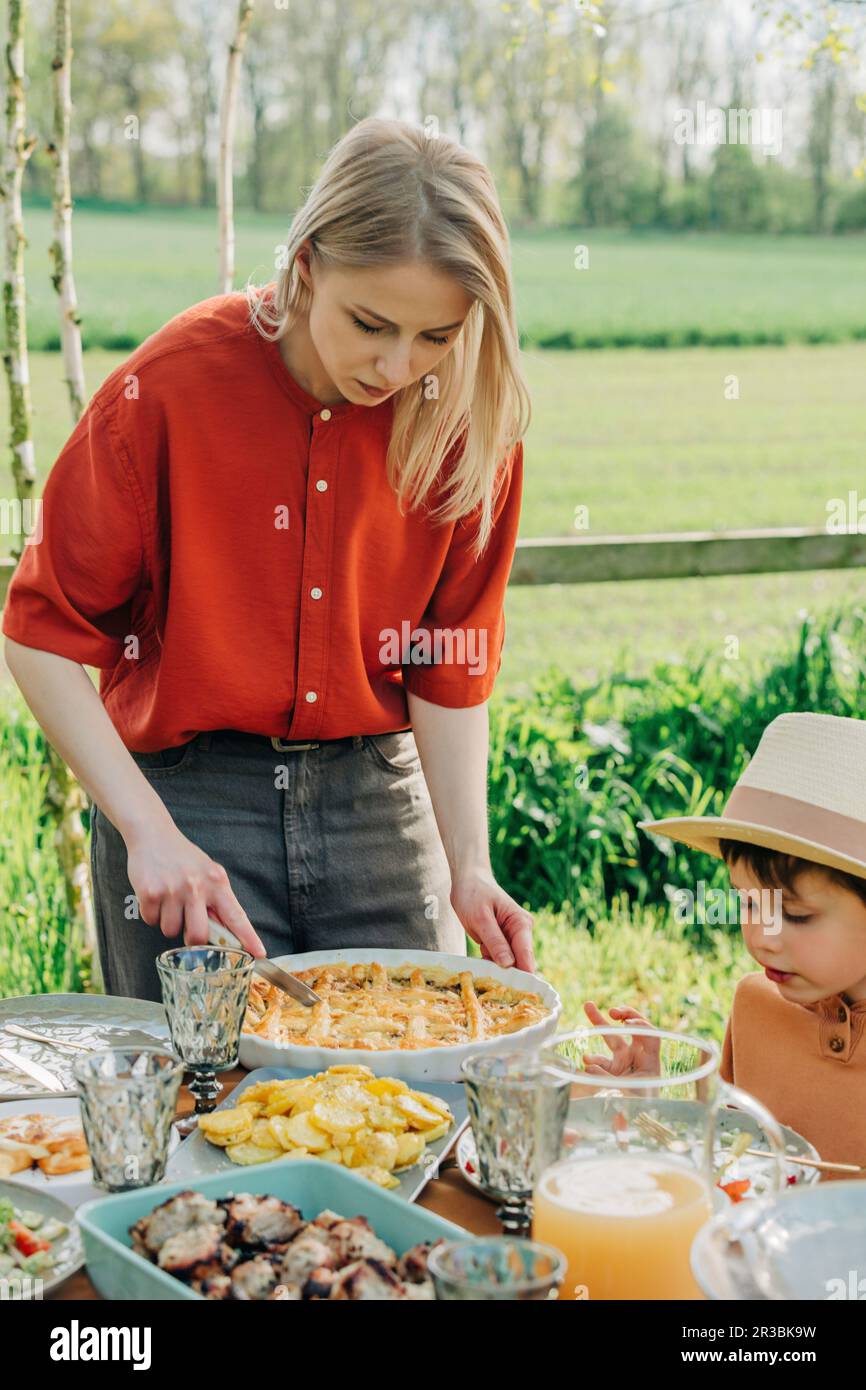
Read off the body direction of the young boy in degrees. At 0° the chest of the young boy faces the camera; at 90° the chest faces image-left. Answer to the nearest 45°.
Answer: approximately 45°

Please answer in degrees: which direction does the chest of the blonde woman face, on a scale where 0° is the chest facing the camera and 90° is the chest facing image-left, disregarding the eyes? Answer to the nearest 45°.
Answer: approximately 0°

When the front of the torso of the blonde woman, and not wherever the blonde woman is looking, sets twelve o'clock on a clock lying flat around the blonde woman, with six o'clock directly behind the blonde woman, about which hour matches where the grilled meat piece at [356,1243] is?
The grilled meat piece is roughly at 12 o'clock from the blonde woman.

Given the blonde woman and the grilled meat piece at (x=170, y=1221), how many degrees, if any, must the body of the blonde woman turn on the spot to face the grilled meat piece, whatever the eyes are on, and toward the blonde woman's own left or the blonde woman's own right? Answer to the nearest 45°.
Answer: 0° — they already face it

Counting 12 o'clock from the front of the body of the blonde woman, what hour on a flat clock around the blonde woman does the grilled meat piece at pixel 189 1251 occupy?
The grilled meat piece is roughly at 12 o'clock from the blonde woman.

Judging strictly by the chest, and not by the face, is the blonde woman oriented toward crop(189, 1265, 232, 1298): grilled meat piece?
yes

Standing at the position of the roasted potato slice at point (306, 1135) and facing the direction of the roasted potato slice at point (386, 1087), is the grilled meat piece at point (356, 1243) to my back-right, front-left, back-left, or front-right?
back-right
